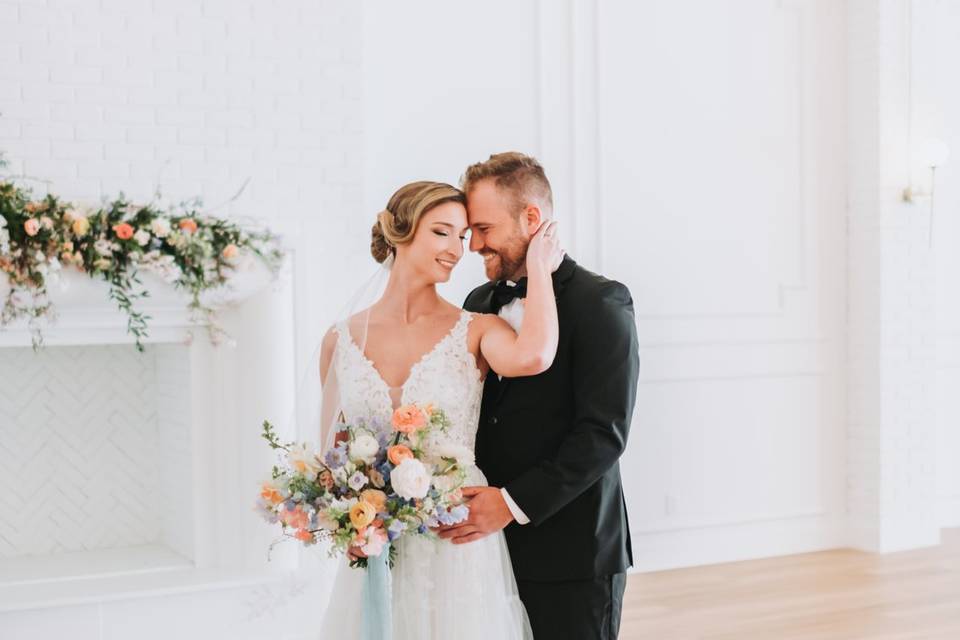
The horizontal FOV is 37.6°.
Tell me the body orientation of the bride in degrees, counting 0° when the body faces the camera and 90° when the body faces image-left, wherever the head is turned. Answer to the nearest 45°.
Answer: approximately 0°

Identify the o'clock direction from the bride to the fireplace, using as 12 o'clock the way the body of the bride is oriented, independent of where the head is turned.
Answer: The fireplace is roughly at 5 o'clock from the bride.

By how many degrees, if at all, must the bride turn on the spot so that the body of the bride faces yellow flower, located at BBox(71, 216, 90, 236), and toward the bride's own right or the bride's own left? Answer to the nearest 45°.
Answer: approximately 135° to the bride's own right

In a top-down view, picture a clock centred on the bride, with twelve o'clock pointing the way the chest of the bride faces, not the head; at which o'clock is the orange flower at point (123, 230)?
The orange flower is roughly at 5 o'clock from the bride.

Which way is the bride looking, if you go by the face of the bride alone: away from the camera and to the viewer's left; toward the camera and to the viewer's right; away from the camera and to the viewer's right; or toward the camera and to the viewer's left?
toward the camera and to the viewer's right

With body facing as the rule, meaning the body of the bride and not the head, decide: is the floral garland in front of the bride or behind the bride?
behind
